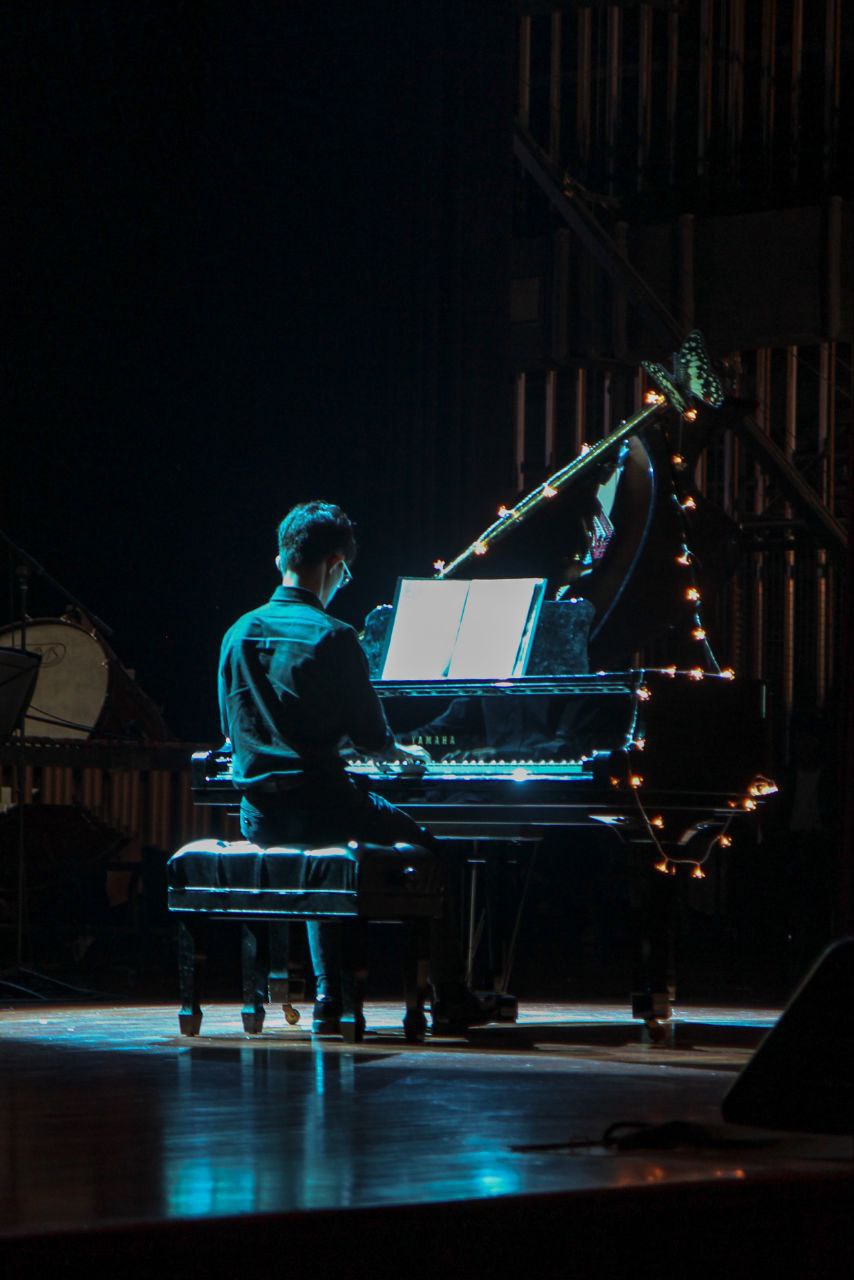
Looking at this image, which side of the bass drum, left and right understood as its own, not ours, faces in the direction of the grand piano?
left

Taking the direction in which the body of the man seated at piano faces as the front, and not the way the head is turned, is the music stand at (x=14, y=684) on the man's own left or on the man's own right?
on the man's own left

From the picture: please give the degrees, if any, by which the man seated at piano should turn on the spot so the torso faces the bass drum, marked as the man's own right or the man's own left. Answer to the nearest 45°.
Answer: approximately 45° to the man's own left

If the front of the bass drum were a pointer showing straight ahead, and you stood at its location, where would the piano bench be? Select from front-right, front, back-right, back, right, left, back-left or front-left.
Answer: front-left

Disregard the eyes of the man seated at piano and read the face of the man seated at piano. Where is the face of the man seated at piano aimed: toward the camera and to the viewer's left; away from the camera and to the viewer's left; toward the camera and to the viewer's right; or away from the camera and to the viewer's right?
away from the camera and to the viewer's right

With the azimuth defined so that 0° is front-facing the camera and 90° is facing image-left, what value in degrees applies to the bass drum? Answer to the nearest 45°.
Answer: approximately 45°

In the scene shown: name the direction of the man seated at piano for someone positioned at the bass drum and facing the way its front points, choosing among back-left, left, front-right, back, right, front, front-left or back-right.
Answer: front-left

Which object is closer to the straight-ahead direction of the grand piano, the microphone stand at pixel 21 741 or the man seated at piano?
the man seated at piano

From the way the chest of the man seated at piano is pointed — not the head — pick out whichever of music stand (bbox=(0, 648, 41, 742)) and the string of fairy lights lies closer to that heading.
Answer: the string of fairy lights

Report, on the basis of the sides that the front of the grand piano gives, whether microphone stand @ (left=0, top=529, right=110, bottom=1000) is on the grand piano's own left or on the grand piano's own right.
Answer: on the grand piano's own right

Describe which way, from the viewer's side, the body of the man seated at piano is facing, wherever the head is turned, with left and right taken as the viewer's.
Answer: facing away from the viewer and to the right of the viewer

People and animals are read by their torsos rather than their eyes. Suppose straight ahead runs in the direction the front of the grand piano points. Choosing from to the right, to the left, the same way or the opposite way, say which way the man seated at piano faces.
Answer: the opposite way

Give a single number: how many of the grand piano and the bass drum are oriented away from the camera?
0
